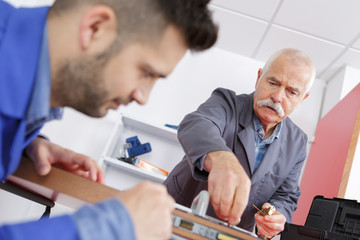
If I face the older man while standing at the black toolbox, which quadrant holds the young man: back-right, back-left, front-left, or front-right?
back-left

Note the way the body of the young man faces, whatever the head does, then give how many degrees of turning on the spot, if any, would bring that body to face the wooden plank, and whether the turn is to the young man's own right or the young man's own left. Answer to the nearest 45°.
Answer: approximately 45° to the young man's own left

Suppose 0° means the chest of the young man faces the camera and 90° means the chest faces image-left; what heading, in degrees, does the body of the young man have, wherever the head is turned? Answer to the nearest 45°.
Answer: approximately 270°
